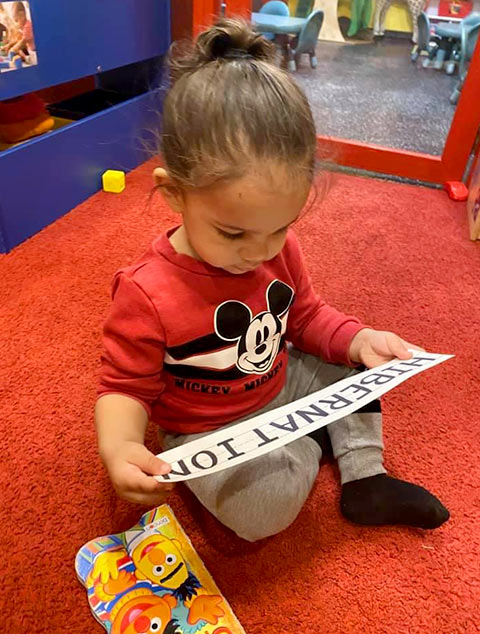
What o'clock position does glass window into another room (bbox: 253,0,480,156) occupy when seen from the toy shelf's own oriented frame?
The glass window into another room is roughly at 10 o'clock from the toy shelf.

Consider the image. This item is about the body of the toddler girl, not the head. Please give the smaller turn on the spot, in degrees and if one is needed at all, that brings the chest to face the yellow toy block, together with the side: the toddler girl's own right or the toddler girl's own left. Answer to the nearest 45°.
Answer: approximately 180°

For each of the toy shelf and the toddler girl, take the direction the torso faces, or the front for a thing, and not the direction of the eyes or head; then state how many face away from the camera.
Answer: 0

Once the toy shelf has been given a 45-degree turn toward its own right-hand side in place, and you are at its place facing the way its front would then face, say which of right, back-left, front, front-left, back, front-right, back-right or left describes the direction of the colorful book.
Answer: front

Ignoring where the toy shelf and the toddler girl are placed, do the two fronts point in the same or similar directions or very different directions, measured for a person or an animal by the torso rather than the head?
same or similar directions

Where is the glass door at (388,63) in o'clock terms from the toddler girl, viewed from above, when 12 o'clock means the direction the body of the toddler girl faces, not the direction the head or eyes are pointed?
The glass door is roughly at 8 o'clock from the toddler girl.

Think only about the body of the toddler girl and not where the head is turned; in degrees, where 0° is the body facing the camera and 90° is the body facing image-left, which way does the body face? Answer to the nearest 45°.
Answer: approximately 315°

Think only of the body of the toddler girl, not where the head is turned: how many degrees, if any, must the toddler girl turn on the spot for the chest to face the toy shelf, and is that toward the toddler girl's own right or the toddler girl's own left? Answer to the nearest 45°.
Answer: approximately 180°

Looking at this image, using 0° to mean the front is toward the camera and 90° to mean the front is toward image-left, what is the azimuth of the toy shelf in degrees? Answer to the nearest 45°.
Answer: approximately 315°
